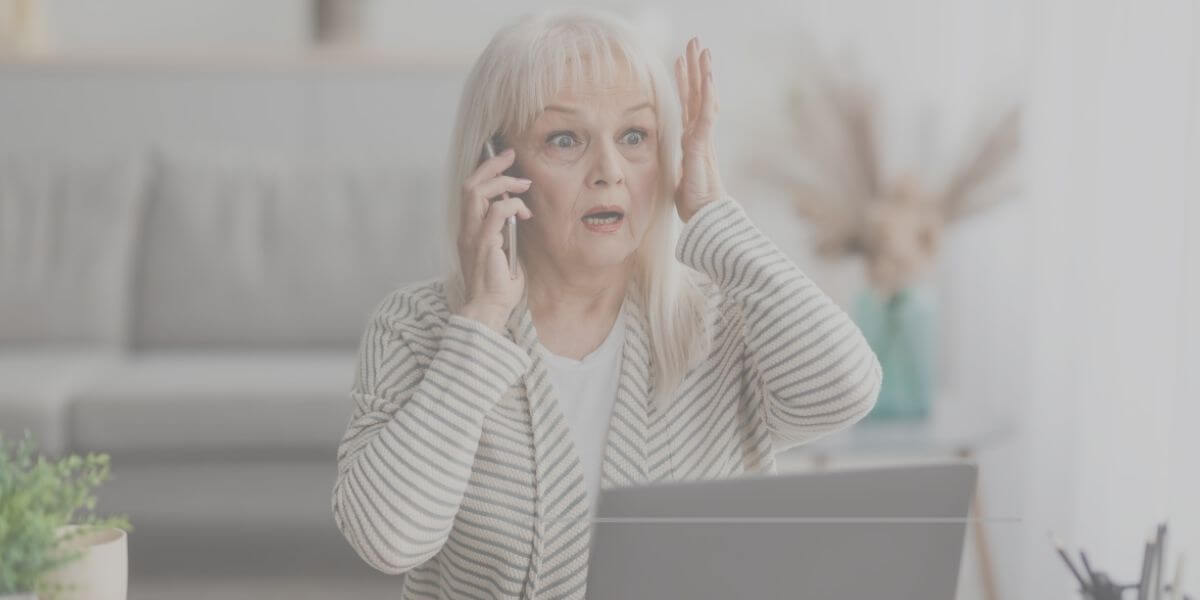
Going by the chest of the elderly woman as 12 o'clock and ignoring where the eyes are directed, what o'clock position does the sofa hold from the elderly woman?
The sofa is roughly at 5 o'clock from the elderly woman.

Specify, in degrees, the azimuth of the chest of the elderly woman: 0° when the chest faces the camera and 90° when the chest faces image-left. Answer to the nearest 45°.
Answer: approximately 0°

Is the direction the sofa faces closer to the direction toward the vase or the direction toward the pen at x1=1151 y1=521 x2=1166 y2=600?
the pen

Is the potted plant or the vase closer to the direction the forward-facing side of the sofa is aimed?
the potted plant

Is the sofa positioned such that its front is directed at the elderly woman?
yes

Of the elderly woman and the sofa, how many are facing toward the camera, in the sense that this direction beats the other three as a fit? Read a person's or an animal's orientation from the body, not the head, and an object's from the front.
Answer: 2

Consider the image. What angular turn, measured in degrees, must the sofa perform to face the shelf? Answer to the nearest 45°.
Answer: approximately 180°

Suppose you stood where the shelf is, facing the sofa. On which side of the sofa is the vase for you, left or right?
left

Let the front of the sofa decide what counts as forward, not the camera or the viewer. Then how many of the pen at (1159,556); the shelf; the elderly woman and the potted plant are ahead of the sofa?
3

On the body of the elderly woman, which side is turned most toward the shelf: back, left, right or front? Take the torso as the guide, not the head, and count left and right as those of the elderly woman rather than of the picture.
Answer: back
